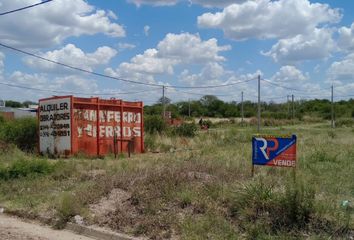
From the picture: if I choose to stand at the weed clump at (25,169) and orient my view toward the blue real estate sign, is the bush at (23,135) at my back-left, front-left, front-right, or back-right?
back-left

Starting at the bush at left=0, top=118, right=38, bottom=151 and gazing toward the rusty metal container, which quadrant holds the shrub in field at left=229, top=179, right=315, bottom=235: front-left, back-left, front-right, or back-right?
front-right

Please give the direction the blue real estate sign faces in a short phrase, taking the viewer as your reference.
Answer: facing the viewer

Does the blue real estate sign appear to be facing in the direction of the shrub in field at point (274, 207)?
yes

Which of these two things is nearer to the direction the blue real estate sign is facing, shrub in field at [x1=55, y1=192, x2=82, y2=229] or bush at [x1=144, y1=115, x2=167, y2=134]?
the shrub in field

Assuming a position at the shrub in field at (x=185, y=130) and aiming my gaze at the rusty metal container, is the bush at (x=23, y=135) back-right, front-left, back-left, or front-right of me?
front-right

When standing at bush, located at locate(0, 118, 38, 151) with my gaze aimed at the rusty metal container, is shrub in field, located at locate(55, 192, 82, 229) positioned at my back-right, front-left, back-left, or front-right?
front-right

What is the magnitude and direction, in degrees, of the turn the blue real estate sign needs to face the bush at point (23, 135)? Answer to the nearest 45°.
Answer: approximately 135° to its right

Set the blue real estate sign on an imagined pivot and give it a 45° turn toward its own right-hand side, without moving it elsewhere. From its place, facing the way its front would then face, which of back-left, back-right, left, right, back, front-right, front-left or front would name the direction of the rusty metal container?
right

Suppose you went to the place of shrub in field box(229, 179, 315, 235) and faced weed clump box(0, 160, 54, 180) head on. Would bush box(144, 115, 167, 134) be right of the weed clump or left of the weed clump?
right

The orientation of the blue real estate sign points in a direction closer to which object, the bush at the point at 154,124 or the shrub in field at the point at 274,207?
the shrub in field
